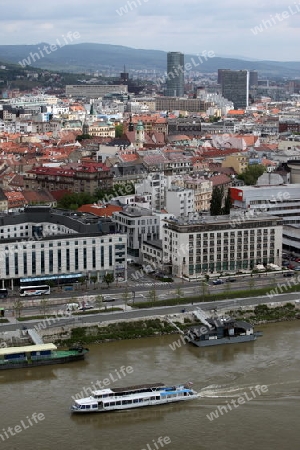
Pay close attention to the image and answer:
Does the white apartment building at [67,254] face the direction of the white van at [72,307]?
yes

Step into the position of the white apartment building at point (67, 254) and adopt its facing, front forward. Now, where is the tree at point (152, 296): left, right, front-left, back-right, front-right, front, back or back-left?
front-left

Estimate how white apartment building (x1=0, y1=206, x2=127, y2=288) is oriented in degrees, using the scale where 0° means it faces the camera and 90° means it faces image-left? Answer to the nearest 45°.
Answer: approximately 0°

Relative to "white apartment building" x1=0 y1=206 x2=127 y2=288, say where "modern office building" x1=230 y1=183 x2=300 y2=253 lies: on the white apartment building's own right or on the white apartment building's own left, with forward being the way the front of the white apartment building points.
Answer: on the white apartment building's own left

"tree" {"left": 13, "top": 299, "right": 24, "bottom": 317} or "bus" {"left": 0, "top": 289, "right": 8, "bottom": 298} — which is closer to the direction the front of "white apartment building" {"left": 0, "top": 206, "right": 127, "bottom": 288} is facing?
the tree

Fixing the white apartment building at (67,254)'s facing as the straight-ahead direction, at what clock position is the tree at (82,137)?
The tree is roughly at 6 o'clock from the white apartment building.

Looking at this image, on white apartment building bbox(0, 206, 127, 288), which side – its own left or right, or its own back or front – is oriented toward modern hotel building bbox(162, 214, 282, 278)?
left

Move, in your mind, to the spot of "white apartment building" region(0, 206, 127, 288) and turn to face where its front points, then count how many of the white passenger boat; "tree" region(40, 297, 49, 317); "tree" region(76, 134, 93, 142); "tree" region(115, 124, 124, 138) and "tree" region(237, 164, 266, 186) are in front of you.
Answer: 2

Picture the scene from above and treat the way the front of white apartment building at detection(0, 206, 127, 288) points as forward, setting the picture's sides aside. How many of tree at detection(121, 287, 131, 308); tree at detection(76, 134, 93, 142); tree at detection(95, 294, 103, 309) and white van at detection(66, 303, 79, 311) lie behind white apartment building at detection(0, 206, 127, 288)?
1

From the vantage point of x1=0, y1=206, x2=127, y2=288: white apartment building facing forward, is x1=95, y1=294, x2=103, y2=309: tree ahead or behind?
ahead

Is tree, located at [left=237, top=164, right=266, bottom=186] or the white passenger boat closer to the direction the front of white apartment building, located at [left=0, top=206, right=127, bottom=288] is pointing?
the white passenger boat

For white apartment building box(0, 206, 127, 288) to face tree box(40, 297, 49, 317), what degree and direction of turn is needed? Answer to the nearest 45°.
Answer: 0° — it already faces it

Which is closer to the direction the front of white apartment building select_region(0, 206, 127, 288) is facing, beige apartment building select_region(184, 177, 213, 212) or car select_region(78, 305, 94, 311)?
the car

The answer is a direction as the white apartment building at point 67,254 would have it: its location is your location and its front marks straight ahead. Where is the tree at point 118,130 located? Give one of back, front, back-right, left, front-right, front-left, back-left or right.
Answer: back

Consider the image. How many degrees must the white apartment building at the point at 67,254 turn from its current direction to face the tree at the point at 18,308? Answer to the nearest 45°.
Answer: approximately 45° to its right

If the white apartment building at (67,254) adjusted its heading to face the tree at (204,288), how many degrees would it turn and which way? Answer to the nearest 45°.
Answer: approximately 90° to its left
